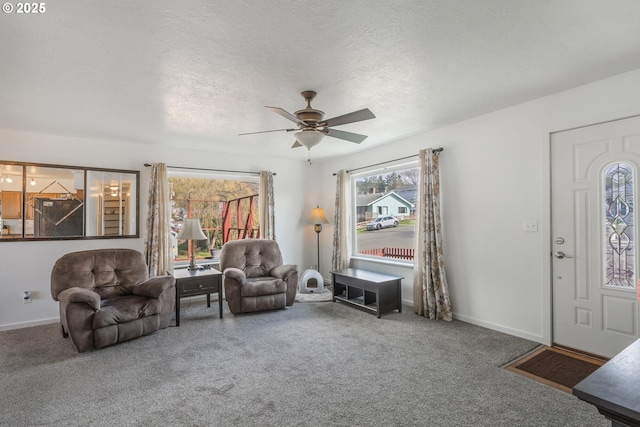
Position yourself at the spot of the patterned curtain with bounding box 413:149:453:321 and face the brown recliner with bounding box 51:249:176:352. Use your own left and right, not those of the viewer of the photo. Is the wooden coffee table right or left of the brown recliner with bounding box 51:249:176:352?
right

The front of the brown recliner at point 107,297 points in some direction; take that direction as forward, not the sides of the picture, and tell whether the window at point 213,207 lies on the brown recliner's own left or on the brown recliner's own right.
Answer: on the brown recliner's own left

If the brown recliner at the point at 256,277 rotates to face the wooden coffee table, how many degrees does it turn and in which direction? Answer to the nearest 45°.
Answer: approximately 45° to its left

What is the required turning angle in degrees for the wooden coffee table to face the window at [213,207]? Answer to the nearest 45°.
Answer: approximately 45° to its right

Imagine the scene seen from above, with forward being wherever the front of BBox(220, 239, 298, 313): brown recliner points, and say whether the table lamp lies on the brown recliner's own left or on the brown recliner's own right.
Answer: on the brown recliner's own right

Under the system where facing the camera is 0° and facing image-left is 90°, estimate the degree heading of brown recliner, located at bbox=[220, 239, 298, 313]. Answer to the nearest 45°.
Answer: approximately 315°

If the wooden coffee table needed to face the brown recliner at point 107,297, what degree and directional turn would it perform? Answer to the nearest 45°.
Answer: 0° — it already faces it

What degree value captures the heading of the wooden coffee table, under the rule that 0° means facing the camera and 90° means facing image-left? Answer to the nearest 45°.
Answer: approximately 45°
